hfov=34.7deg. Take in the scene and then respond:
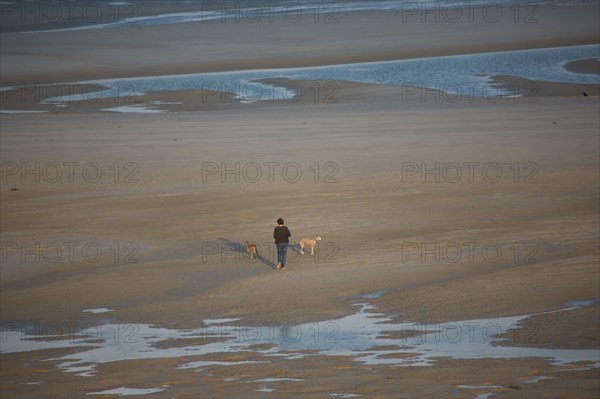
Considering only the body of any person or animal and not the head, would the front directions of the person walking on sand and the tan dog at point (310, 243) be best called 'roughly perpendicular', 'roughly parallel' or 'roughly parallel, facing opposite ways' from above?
roughly perpendicular

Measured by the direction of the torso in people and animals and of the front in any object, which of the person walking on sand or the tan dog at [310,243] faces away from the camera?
the person walking on sand

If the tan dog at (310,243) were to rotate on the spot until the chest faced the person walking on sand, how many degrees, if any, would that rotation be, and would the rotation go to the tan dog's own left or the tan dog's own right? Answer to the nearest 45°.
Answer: approximately 135° to the tan dog's own right

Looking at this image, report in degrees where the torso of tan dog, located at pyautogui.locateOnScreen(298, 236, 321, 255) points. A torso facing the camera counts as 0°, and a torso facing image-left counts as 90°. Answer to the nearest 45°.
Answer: approximately 270°

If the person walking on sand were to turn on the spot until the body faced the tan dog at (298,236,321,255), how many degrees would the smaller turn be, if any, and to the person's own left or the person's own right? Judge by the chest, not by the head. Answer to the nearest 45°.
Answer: approximately 45° to the person's own right

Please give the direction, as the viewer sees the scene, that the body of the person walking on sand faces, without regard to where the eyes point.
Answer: away from the camera

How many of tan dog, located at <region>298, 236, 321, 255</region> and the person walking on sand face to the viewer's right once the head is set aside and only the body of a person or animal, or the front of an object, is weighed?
1
